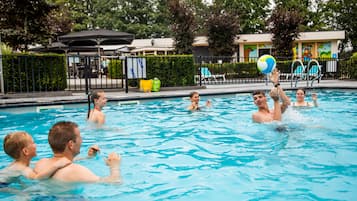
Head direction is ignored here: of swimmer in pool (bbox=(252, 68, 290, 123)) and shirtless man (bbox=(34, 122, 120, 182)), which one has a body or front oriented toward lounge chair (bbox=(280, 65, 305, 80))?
the shirtless man

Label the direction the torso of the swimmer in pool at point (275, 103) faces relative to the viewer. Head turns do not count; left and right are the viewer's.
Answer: facing the viewer and to the right of the viewer

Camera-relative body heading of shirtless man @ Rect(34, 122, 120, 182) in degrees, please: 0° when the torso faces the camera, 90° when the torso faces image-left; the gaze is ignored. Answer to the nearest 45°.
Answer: approximately 225°

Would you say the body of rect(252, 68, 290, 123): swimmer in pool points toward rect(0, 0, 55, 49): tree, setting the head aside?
no

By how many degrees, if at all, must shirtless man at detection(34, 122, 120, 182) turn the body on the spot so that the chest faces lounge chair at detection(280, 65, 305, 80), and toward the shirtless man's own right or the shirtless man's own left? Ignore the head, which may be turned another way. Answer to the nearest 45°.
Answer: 0° — they already face it

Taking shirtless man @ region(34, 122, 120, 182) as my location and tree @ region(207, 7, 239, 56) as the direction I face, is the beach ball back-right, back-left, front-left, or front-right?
front-right

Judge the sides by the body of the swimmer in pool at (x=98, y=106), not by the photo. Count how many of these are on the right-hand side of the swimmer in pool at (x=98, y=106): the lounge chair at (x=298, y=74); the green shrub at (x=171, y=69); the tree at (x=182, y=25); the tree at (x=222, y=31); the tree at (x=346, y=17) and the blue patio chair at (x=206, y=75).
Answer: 0

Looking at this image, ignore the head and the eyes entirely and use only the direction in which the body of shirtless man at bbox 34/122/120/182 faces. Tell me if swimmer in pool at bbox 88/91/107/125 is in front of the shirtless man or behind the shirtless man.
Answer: in front

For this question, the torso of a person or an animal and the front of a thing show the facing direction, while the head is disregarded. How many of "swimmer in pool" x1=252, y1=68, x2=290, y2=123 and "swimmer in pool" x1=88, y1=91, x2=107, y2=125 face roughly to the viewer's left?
0

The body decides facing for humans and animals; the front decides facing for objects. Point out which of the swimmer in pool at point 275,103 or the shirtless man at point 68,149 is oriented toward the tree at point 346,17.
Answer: the shirtless man

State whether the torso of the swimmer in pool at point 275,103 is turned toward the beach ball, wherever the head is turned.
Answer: no

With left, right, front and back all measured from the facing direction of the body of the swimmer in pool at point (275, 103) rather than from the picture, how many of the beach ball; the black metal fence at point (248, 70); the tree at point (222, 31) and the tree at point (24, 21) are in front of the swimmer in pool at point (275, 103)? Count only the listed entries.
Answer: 0

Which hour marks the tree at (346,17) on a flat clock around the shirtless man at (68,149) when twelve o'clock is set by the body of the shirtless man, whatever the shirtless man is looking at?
The tree is roughly at 12 o'clock from the shirtless man.

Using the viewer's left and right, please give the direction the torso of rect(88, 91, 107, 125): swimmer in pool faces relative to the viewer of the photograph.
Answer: facing to the right of the viewer

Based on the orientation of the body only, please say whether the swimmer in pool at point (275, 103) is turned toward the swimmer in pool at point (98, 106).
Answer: no

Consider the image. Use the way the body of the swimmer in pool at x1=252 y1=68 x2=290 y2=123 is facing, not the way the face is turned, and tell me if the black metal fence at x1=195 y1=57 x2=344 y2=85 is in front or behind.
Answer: behind

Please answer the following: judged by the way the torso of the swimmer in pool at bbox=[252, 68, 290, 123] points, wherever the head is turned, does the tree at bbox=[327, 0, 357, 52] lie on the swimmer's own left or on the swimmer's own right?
on the swimmer's own left

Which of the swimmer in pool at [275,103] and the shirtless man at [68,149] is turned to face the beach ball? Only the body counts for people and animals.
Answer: the shirtless man

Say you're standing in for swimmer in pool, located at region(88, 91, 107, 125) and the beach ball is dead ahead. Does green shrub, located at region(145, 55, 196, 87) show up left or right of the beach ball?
left
